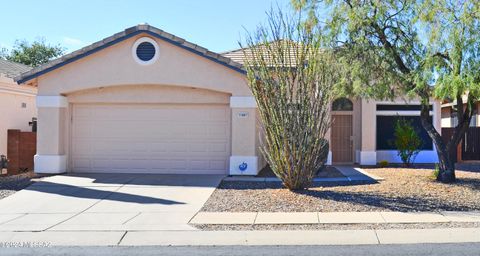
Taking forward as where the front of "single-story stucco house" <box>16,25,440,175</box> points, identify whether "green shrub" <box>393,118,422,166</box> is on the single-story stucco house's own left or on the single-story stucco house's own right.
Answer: on the single-story stucco house's own left

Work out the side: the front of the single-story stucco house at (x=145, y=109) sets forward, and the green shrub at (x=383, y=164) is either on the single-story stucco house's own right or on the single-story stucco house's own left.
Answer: on the single-story stucco house's own left

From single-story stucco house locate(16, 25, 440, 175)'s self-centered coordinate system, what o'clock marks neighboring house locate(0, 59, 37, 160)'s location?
The neighboring house is roughly at 4 o'clock from the single-story stucco house.

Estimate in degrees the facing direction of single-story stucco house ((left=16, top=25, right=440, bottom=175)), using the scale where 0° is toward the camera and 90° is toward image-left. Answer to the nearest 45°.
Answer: approximately 0°
